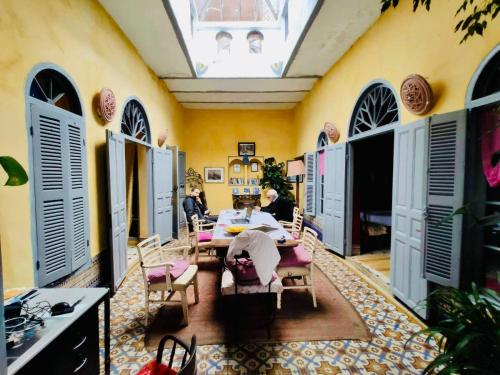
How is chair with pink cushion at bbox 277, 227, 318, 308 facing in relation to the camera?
to the viewer's left

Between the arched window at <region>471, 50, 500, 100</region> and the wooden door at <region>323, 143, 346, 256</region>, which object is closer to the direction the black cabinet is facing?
the arched window

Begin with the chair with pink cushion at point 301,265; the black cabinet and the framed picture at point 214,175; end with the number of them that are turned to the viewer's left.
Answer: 1

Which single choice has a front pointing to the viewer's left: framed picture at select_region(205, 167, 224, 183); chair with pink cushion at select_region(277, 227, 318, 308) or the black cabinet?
the chair with pink cushion

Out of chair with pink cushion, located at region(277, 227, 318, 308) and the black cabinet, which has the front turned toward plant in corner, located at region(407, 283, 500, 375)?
the black cabinet

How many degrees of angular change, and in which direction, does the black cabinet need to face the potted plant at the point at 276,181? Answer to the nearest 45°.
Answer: approximately 90° to its left

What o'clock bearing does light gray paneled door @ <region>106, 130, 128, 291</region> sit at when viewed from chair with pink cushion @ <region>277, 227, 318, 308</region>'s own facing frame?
The light gray paneled door is roughly at 12 o'clock from the chair with pink cushion.

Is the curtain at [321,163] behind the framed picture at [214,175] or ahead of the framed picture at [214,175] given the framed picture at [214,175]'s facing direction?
ahead

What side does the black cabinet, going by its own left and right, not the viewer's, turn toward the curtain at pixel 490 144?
front

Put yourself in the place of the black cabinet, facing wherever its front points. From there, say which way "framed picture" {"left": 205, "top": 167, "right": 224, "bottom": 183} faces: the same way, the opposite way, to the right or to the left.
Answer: to the right

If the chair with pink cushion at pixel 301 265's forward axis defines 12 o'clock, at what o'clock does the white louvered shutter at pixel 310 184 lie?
The white louvered shutter is roughly at 3 o'clock from the chair with pink cushion.

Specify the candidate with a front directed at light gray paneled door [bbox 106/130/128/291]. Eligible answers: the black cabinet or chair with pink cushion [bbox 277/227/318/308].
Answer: the chair with pink cushion

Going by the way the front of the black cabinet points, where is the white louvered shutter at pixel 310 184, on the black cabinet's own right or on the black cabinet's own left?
on the black cabinet's own left

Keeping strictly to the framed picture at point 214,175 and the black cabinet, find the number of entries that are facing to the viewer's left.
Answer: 0

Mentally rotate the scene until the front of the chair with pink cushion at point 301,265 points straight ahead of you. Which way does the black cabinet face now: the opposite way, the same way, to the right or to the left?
the opposite way

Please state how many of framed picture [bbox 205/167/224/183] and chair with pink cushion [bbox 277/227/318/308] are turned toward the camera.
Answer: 1

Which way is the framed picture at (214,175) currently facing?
toward the camera

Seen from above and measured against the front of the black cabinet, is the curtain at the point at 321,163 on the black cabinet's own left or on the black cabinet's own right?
on the black cabinet's own left

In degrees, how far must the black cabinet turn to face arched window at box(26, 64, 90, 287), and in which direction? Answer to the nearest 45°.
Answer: approximately 135° to its left
